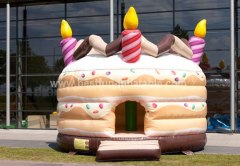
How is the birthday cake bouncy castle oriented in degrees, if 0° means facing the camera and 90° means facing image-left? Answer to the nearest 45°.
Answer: approximately 0°
